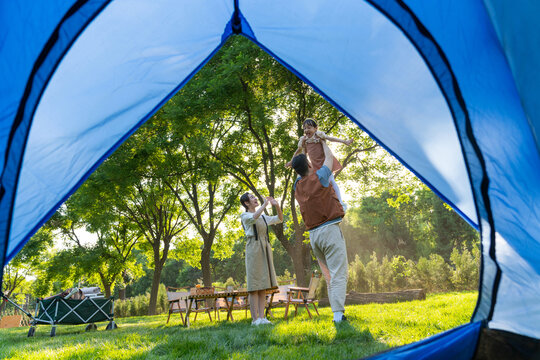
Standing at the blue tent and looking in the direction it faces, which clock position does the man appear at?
The man is roughly at 12 o'clock from the blue tent.

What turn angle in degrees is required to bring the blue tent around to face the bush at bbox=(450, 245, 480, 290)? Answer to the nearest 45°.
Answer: approximately 45° to its right

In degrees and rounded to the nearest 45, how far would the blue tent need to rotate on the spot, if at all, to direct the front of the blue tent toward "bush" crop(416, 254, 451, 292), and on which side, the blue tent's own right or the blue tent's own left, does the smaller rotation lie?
0° — it already faces it

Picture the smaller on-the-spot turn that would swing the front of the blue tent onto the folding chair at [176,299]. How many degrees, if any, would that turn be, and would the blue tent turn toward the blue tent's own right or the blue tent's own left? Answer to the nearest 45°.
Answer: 0° — it already faces it

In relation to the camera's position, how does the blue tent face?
facing away from the viewer

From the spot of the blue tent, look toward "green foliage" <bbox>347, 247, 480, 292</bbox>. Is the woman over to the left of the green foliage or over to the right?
left

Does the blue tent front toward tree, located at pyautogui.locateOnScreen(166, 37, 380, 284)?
yes
